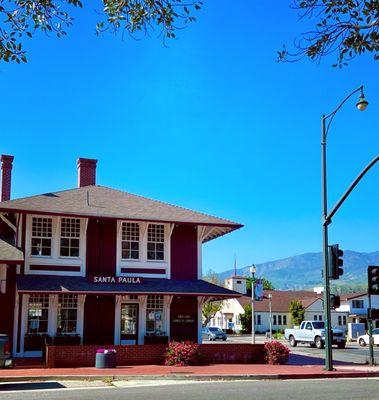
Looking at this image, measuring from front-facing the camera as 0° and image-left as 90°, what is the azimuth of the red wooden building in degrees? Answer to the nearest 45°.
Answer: approximately 0°

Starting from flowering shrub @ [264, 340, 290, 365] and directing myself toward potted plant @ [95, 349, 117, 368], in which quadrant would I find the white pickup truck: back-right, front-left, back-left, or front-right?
back-right

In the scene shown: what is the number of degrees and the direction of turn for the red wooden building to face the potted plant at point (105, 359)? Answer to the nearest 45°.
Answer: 0° — it already faces it

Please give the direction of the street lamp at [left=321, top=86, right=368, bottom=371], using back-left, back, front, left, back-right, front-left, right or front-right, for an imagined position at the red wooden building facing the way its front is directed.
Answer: front-left

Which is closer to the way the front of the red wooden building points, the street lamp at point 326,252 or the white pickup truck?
the street lamp

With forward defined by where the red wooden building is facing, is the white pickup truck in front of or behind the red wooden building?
behind

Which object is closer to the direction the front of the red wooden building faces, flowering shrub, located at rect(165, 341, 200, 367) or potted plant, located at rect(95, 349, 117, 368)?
the potted plant

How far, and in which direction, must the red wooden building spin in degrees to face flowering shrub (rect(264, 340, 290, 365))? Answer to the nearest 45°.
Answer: approximately 90° to its left
